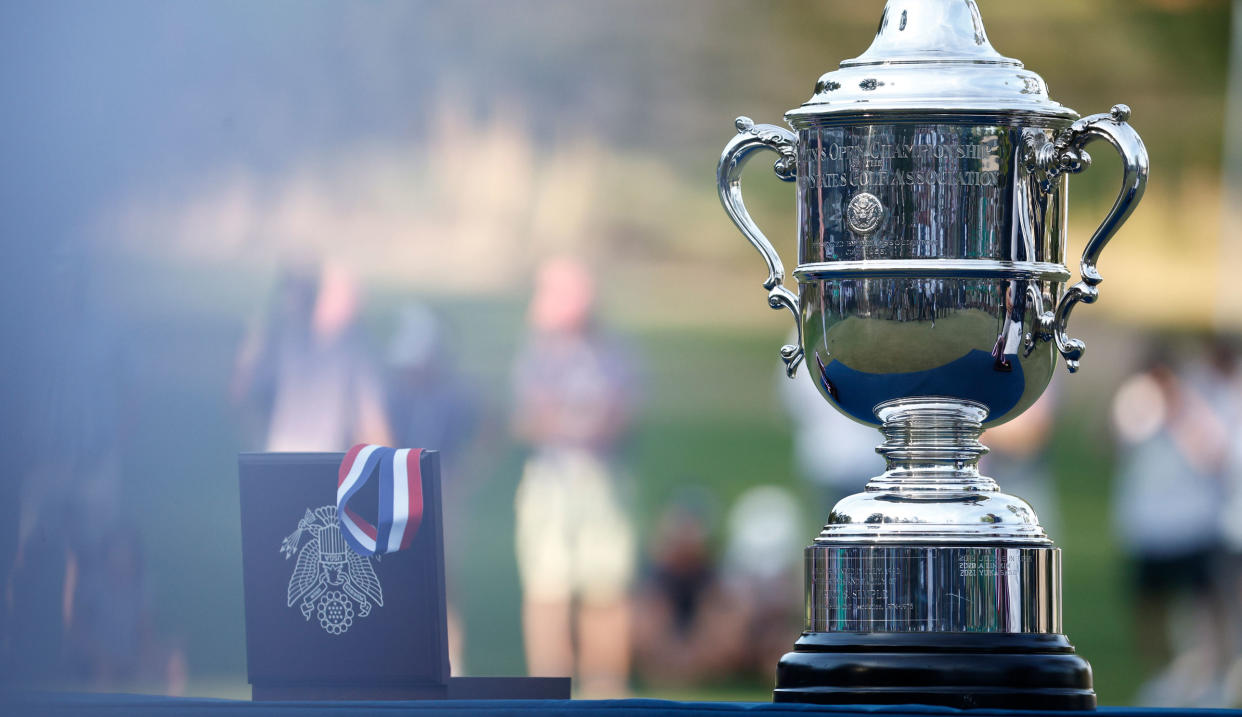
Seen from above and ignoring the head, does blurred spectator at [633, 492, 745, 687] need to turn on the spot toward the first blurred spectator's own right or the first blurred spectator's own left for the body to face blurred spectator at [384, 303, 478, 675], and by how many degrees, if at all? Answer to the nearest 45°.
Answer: approximately 90° to the first blurred spectator's own right

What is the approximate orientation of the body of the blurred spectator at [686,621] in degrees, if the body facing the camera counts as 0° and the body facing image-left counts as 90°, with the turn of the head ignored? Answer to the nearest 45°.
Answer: approximately 0°

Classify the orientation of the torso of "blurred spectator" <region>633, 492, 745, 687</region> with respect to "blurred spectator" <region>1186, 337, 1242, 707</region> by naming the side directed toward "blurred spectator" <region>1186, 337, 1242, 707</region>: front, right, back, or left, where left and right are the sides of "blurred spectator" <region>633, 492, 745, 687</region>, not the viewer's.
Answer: left
